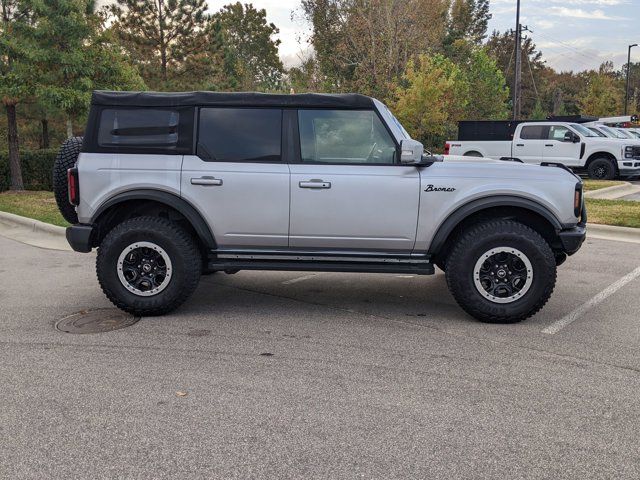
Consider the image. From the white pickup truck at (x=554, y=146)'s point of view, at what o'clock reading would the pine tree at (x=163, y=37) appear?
The pine tree is roughly at 7 o'clock from the white pickup truck.

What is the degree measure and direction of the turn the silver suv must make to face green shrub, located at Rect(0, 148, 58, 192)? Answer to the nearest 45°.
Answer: approximately 135° to its left

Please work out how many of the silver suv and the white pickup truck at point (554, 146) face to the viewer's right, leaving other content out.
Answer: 2

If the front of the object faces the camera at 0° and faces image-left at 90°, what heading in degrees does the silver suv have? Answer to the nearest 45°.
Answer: approximately 270°

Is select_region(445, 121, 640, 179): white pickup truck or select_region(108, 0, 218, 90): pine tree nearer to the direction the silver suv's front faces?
the white pickup truck

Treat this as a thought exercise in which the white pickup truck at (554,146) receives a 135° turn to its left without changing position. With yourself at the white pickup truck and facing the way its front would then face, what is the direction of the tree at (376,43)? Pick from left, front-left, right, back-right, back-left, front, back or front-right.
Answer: front

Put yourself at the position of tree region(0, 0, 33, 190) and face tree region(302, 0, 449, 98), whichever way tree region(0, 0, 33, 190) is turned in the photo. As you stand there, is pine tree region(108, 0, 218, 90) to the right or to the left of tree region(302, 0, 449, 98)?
left

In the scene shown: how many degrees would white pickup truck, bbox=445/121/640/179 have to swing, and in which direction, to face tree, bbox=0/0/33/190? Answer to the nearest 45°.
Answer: approximately 135° to its right

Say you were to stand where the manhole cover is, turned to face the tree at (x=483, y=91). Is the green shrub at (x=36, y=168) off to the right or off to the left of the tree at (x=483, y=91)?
left

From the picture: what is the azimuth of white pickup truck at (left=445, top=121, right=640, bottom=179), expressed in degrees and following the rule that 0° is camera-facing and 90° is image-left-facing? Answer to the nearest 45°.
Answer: approximately 270°

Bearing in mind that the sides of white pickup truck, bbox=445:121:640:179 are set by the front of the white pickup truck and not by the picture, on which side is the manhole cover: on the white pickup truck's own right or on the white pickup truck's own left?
on the white pickup truck's own right
